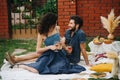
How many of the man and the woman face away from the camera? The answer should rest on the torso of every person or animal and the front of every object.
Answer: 0

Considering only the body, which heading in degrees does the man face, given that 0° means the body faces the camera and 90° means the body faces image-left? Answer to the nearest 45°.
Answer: approximately 45°

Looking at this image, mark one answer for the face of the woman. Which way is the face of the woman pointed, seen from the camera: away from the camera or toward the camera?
away from the camera

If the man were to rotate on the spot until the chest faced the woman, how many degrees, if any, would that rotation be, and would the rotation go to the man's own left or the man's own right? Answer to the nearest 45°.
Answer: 0° — they already face them

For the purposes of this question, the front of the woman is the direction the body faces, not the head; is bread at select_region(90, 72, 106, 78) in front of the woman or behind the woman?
in front

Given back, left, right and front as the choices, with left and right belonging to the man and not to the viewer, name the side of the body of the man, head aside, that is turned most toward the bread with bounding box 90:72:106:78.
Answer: left

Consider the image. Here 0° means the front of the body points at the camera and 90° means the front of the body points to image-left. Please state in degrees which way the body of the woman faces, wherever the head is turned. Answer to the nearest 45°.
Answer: approximately 315°
